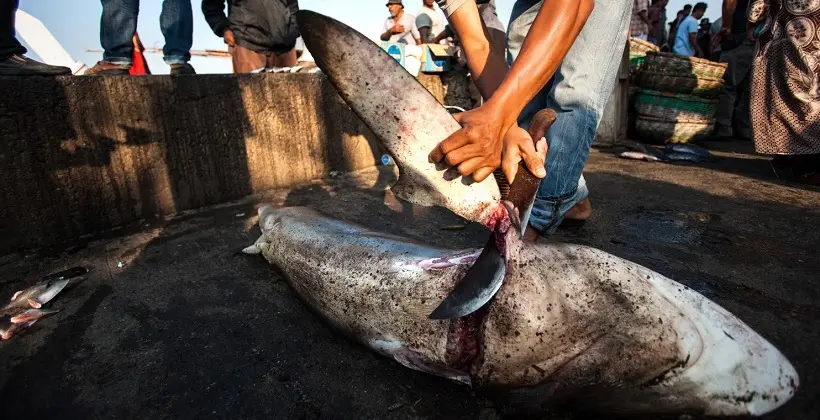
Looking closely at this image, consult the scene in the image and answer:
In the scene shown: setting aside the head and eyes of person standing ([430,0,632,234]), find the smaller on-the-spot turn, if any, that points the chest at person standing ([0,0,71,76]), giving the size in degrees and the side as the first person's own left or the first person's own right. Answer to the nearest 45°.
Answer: approximately 45° to the first person's own right

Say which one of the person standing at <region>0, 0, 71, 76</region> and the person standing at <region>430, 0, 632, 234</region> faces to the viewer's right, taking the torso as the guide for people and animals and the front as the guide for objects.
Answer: the person standing at <region>0, 0, 71, 76</region>

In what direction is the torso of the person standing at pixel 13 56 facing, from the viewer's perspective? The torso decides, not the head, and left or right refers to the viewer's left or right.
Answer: facing to the right of the viewer

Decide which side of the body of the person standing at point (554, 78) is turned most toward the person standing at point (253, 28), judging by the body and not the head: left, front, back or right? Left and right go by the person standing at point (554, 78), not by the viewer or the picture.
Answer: right

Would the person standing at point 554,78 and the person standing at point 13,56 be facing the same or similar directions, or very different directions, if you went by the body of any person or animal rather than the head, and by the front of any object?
very different directions

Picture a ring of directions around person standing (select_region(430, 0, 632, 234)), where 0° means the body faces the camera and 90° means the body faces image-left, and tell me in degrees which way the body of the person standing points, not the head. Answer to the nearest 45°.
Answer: approximately 45°

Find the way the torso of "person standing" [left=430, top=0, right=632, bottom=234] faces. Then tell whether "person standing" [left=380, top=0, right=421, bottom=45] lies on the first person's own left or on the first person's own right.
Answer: on the first person's own right

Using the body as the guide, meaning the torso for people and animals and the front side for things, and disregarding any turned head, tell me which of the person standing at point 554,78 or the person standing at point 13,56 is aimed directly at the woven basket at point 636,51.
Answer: the person standing at point 13,56
